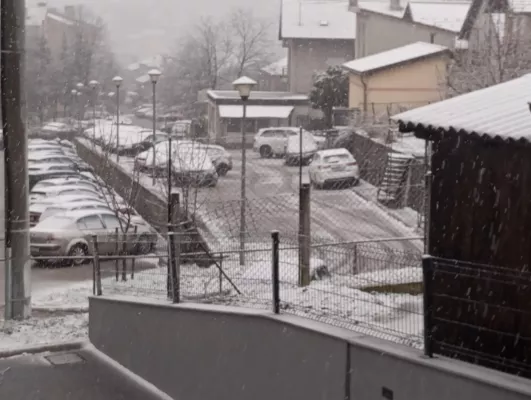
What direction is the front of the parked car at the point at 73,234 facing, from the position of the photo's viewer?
facing away from the viewer and to the right of the viewer

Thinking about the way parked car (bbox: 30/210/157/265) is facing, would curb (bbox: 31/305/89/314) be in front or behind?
behind

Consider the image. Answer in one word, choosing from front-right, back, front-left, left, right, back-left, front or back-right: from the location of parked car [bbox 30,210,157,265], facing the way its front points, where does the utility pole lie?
back-right

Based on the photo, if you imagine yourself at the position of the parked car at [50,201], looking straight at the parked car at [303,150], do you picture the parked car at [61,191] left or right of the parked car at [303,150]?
left

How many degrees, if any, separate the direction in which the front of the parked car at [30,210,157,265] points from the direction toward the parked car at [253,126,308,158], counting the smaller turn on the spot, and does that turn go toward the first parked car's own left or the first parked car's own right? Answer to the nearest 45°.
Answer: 0° — it already faces it

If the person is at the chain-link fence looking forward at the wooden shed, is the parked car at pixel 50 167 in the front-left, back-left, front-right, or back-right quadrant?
back-left
